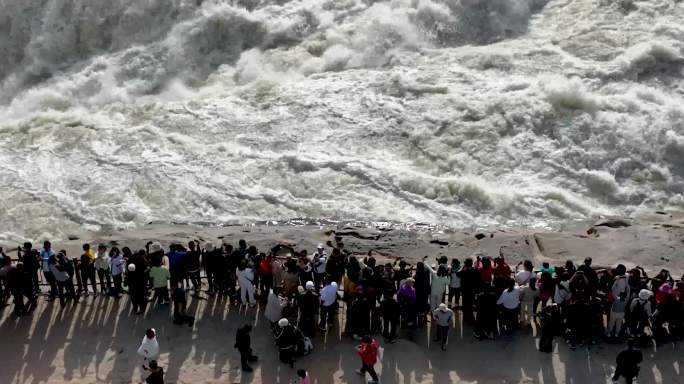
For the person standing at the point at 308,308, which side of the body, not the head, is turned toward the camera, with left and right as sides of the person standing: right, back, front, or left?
back

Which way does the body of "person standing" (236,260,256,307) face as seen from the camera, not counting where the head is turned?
away from the camera

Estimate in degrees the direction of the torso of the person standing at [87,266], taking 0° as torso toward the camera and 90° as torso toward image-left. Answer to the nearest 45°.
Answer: approximately 180°

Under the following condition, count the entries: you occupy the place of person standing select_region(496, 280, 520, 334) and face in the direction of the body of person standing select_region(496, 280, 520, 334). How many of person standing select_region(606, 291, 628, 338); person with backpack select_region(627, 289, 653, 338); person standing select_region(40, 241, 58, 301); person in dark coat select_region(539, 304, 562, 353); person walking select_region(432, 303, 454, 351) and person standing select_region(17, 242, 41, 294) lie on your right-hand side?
3

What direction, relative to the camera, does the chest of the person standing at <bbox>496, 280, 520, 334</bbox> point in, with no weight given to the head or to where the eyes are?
away from the camera

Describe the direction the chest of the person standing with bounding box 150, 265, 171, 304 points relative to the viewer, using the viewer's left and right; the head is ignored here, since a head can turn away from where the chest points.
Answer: facing away from the viewer

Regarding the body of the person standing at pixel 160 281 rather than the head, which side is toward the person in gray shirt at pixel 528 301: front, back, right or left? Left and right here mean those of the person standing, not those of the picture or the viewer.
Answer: right

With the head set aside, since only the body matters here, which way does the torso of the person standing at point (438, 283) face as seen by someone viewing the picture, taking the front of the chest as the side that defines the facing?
away from the camera

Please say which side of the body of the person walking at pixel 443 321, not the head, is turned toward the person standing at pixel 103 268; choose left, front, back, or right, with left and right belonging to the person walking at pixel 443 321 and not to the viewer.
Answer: left
